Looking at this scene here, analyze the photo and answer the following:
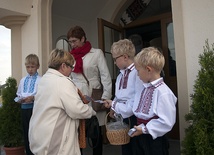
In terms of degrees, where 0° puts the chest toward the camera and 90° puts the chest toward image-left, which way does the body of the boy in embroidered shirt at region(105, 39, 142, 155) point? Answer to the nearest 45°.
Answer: approximately 45°

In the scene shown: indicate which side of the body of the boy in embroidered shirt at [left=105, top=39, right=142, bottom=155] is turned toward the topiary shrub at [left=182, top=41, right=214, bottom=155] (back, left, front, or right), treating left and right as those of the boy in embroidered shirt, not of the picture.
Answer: left

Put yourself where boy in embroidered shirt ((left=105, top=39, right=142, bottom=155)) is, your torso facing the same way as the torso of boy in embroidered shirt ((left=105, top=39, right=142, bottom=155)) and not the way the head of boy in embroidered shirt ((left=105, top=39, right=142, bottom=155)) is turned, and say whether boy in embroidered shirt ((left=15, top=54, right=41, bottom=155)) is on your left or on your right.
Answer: on your right

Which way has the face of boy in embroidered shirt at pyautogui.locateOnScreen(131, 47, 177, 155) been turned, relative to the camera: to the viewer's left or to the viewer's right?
to the viewer's left

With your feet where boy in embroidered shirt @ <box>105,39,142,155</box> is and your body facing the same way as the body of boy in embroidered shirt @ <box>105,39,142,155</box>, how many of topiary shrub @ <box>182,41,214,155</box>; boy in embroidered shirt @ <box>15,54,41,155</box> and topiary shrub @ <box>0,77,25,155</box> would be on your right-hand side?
2

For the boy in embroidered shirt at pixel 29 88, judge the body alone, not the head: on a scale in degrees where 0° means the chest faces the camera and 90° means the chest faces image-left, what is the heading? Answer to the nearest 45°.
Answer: approximately 0°
